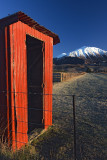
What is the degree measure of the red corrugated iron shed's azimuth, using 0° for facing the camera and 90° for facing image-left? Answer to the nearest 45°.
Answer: approximately 315°
